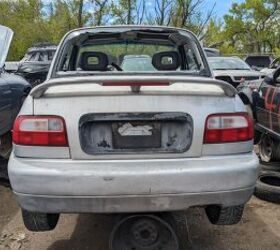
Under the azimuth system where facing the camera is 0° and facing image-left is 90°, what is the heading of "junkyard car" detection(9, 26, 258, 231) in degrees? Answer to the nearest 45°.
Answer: approximately 180°

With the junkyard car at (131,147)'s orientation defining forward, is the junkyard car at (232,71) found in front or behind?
in front

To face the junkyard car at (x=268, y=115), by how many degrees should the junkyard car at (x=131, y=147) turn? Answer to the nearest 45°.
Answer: approximately 45° to its right

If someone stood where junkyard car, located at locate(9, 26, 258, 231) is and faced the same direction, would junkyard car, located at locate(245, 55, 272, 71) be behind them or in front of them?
in front
